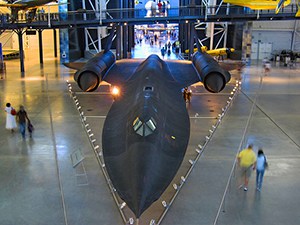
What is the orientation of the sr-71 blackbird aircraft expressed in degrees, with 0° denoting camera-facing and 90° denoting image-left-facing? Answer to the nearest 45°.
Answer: approximately 0°
